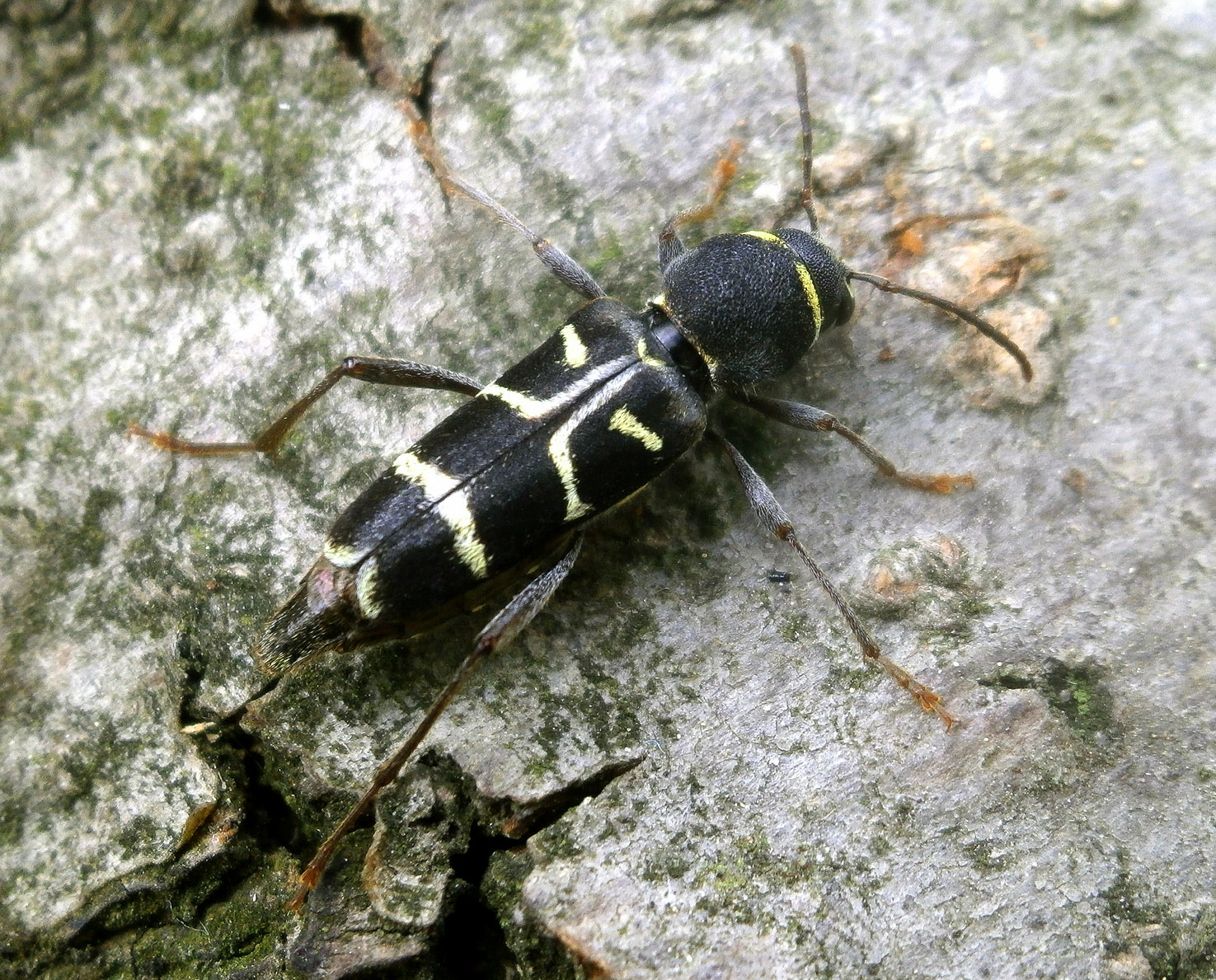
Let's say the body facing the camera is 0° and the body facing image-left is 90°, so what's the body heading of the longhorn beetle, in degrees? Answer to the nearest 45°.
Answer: approximately 225°
